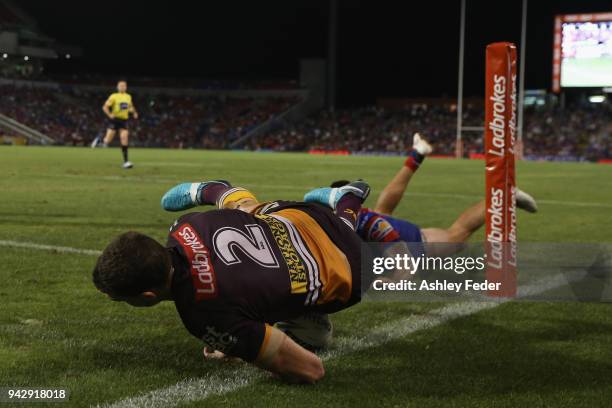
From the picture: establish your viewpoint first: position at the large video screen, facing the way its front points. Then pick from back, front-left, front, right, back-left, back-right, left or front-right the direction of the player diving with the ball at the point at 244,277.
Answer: front

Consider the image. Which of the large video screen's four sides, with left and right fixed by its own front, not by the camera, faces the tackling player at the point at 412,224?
front

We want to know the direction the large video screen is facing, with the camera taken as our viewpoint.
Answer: facing the viewer
